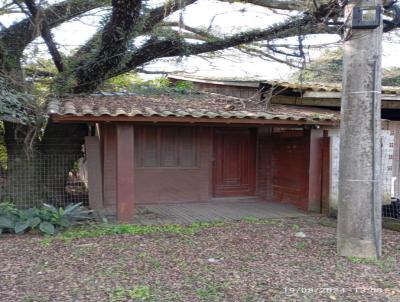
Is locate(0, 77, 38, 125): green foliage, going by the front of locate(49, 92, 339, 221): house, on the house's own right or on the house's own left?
on the house's own right

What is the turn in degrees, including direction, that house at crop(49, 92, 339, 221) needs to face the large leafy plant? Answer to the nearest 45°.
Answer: approximately 45° to its right

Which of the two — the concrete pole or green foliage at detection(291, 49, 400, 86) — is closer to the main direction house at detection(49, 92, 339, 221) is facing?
the concrete pole

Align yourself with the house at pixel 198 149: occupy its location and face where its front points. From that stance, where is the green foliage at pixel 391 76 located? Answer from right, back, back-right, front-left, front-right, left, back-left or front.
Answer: back-left

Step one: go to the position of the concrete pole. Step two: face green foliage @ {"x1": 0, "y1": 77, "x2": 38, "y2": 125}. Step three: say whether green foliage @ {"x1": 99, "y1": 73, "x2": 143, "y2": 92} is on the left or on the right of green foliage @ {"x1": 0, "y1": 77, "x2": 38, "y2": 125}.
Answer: right

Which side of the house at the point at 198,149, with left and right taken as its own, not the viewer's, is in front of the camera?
front

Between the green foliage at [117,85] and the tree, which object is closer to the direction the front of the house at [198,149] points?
the tree

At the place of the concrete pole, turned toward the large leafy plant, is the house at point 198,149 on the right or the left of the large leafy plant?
right

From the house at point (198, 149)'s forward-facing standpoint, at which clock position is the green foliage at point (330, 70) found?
The green foliage is roughly at 8 o'clock from the house.

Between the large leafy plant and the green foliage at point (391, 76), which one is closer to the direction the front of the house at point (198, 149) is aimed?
the large leafy plant

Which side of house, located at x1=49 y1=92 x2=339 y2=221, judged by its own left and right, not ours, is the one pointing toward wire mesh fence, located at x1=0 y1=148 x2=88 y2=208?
right

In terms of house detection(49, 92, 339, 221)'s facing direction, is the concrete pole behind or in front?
in front
